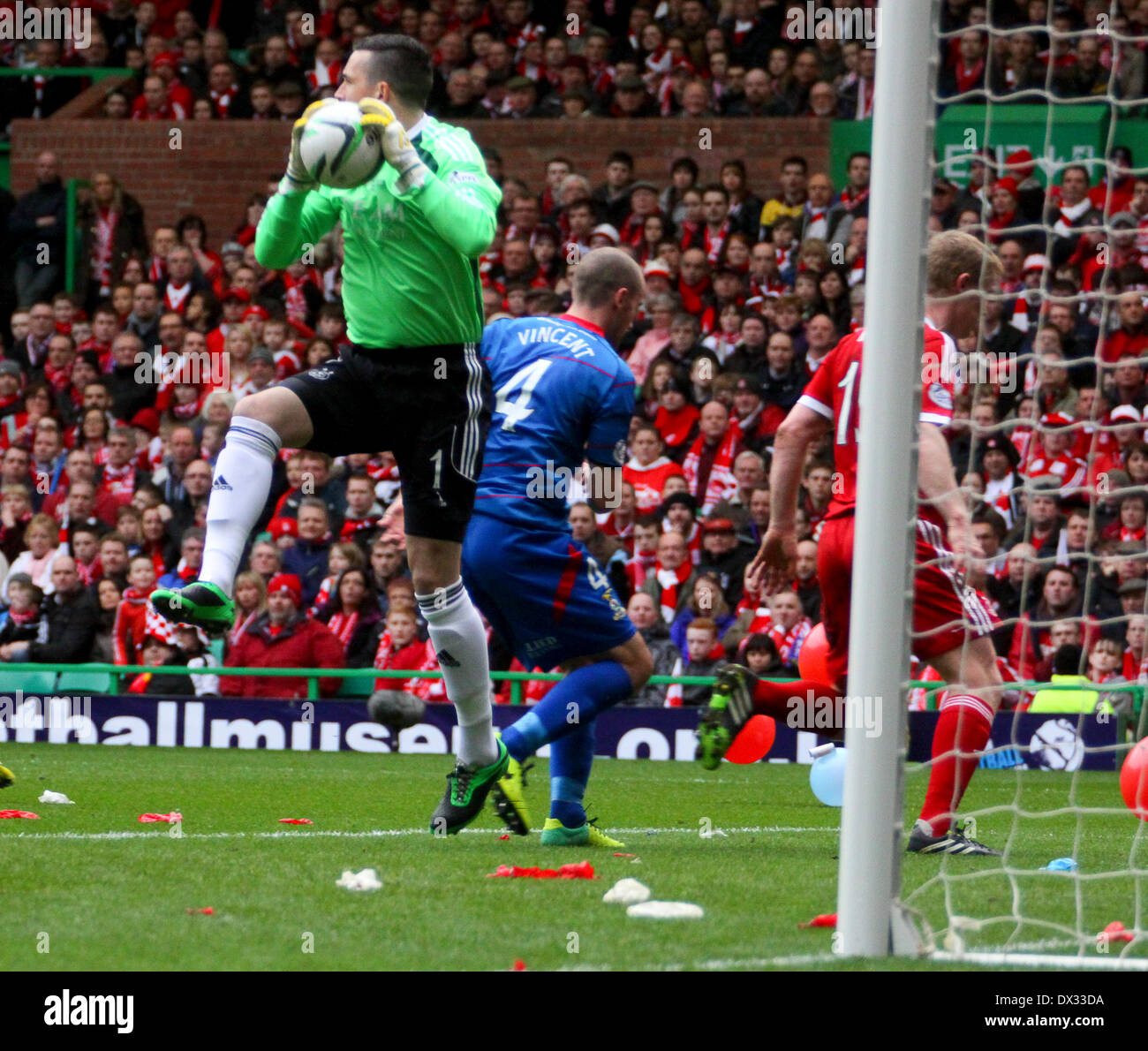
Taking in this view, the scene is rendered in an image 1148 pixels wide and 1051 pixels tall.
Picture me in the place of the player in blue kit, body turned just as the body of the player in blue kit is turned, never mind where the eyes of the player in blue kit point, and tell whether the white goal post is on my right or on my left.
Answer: on my right

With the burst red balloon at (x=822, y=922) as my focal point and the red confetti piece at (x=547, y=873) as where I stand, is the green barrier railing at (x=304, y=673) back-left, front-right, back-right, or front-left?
back-left

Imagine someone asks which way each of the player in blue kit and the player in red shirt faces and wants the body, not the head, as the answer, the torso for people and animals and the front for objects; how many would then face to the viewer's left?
0

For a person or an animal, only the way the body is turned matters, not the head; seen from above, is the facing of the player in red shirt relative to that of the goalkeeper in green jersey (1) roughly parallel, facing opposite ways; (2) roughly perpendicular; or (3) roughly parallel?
roughly parallel, facing opposite ways

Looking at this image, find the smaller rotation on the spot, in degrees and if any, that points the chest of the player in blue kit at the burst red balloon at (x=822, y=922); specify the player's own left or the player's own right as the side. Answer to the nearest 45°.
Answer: approximately 135° to the player's own right

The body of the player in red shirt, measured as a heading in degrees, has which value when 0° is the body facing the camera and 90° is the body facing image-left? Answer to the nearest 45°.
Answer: approximately 225°

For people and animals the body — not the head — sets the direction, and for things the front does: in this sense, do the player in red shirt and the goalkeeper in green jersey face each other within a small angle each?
no

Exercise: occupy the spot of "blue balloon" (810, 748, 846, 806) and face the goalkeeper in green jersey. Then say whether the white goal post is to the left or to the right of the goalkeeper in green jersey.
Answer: left

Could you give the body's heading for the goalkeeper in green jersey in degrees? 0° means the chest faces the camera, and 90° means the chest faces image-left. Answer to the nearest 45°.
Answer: approximately 45°

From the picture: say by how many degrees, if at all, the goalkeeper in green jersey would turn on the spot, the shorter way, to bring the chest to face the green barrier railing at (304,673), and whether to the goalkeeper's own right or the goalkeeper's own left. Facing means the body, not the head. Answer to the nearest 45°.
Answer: approximately 135° to the goalkeeper's own right

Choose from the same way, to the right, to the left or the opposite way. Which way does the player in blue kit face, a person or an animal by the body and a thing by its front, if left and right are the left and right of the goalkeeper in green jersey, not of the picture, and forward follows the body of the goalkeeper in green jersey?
the opposite way

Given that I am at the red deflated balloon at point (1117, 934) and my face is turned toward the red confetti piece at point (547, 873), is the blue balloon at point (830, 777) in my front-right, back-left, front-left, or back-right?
front-right

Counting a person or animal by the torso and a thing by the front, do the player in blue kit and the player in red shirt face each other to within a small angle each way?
no

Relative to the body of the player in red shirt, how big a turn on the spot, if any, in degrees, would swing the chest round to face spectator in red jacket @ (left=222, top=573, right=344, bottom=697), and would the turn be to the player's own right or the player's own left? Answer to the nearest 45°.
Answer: approximately 90° to the player's own left

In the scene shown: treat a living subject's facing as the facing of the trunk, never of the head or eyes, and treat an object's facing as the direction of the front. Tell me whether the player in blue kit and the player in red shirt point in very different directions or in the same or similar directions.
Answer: same or similar directions

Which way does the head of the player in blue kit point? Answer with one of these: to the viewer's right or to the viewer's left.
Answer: to the viewer's right

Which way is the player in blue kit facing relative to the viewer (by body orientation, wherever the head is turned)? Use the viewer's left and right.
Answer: facing away from the viewer and to the right of the viewer

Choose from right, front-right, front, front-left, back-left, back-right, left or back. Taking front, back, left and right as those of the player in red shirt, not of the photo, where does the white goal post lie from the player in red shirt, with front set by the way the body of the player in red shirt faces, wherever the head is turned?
back-right

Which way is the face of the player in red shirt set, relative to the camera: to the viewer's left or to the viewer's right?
to the viewer's right

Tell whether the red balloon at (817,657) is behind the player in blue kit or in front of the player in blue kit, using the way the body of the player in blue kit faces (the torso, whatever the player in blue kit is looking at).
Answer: in front
